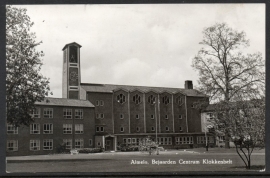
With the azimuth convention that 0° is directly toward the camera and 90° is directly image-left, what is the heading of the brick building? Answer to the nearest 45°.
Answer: approximately 0°
